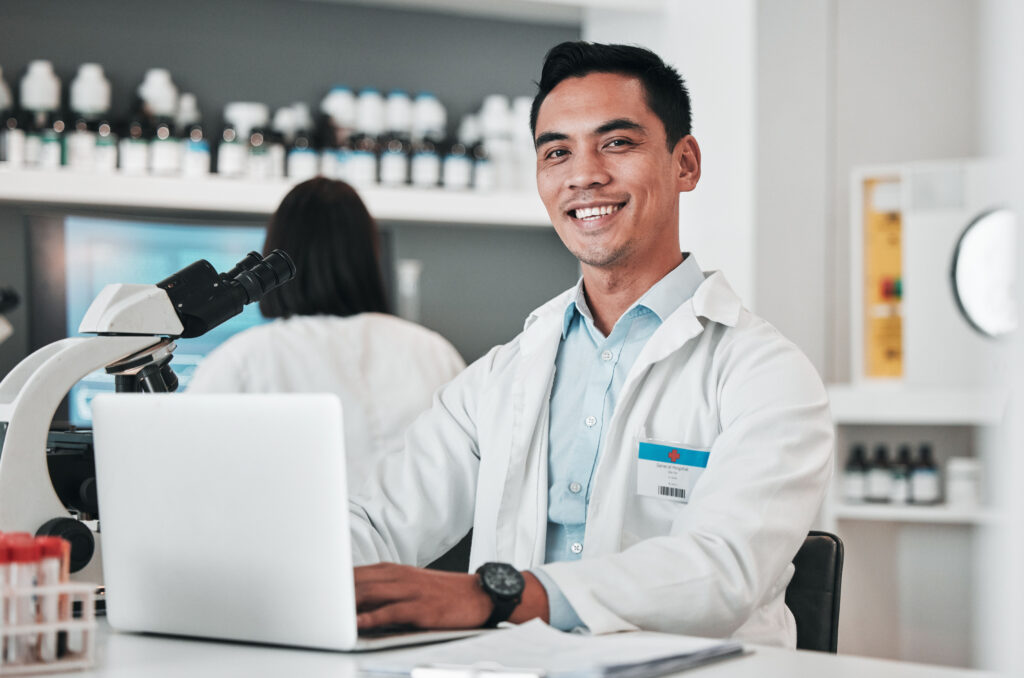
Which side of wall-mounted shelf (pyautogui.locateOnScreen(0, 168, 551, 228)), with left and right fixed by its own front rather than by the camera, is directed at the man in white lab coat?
front

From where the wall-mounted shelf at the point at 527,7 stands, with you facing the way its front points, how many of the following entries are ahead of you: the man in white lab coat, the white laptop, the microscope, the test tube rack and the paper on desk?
5

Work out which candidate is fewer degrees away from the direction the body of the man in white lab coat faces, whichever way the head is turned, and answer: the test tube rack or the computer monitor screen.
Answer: the test tube rack

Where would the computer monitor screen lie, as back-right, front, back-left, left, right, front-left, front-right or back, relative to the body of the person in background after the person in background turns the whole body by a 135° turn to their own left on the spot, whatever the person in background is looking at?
right

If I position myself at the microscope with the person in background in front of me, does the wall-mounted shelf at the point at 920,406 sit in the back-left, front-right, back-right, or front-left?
front-right

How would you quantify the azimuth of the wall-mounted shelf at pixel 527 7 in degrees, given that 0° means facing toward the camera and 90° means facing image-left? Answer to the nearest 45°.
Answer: approximately 0°

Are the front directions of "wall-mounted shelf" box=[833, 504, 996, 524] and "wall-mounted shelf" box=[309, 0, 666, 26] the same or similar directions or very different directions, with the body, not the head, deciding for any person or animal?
same or similar directions

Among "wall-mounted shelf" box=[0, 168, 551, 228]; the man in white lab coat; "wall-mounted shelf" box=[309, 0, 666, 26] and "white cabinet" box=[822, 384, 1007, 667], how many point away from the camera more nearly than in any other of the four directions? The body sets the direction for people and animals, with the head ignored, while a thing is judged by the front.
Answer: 0

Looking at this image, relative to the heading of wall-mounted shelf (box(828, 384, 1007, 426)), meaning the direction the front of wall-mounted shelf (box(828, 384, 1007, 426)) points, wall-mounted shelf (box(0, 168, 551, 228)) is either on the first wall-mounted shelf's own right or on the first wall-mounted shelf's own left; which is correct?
on the first wall-mounted shelf's own right

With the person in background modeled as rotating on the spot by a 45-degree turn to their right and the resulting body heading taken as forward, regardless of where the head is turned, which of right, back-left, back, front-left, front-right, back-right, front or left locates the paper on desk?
back-right

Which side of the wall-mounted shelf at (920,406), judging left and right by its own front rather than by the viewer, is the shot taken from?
front

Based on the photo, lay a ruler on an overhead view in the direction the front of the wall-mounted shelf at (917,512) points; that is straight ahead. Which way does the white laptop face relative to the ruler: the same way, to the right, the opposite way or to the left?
the opposite way

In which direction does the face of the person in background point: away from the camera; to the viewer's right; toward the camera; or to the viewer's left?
away from the camera

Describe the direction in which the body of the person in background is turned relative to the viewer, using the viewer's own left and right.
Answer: facing away from the viewer

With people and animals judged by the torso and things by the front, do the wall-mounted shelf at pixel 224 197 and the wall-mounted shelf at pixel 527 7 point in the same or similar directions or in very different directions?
same or similar directions

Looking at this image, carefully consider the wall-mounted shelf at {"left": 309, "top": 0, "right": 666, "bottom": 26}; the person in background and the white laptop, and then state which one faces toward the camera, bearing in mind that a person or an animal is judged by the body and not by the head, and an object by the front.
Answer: the wall-mounted shelf

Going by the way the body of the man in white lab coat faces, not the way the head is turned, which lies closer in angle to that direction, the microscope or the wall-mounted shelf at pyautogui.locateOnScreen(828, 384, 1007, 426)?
the microscope
